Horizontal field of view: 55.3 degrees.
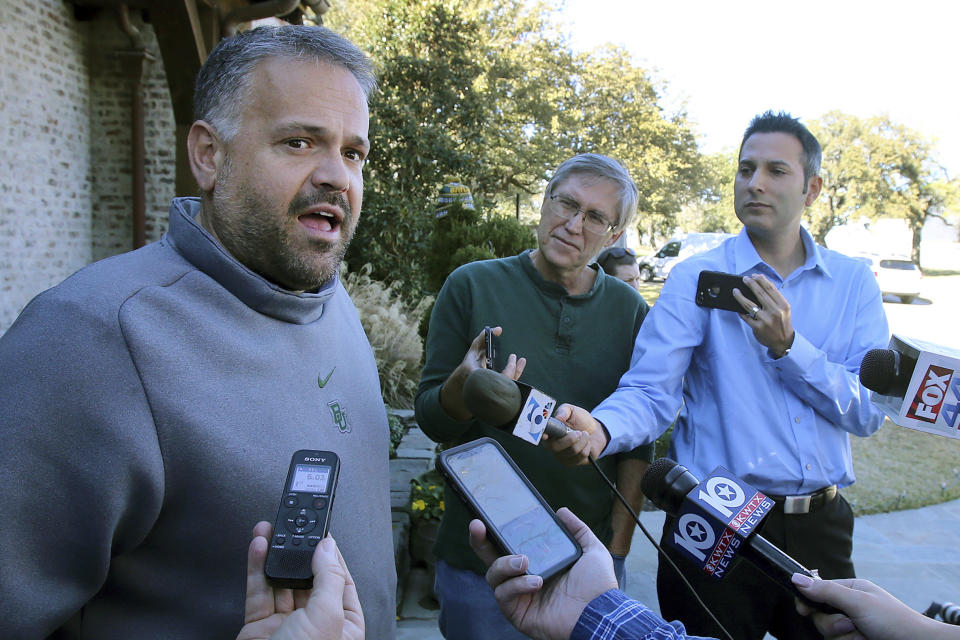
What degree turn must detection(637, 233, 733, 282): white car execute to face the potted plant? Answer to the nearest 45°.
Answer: approximately 90° to its left

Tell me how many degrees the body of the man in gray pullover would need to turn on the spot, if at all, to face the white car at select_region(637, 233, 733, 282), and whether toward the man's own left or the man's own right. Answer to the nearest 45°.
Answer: approximately 90° to the man's own left

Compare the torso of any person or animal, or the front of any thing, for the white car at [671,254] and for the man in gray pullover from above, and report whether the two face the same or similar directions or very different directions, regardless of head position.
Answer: very different directions

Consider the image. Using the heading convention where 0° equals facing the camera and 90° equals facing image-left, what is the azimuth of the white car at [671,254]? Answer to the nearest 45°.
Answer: approximately 90°

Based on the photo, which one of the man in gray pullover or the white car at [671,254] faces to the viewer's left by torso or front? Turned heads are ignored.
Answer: the white car

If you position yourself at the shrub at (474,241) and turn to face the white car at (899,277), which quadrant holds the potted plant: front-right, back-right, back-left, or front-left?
back-right

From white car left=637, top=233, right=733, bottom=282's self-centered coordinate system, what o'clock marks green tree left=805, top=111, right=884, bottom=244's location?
The green tree is roughly at 4 o'clock from the white car.
